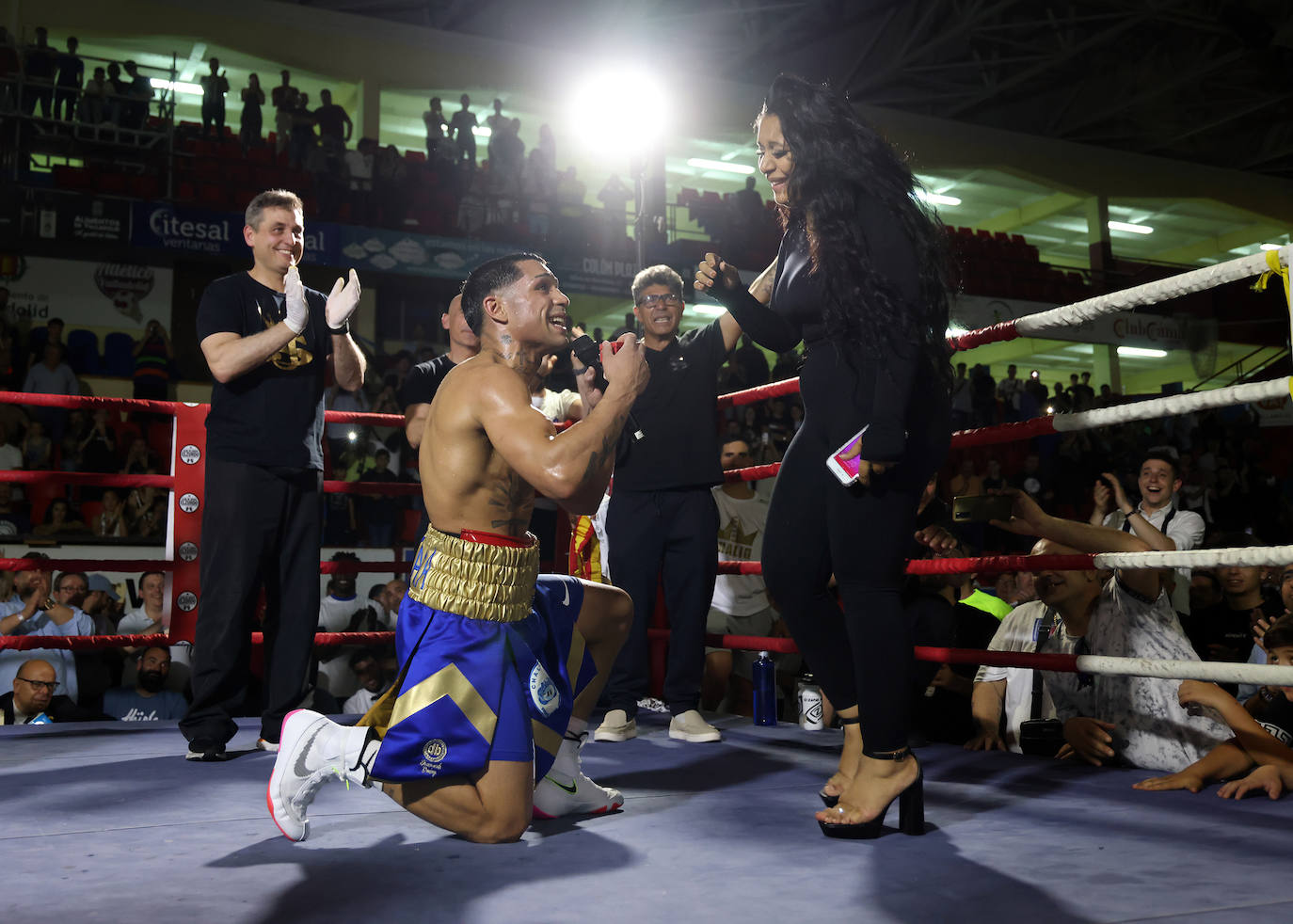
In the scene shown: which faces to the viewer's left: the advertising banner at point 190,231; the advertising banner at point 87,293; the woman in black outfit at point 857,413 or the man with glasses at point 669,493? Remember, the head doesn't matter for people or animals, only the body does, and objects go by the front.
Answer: the woman in black outfit

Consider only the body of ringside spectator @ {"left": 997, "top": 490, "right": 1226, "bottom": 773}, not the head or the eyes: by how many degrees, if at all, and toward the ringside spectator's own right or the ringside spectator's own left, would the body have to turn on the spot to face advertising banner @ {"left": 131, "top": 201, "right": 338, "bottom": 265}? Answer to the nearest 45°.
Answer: approximately 90° to the ringside spectator's own right

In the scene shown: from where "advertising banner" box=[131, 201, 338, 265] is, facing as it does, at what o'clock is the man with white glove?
The man with white glove is roughly at 12 o'clock from the advertising banner.

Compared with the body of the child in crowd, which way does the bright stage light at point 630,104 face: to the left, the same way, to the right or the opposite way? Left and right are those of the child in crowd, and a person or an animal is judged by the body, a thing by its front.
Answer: to the left

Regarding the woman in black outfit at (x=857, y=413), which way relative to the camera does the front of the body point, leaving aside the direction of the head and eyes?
to the viewer's left

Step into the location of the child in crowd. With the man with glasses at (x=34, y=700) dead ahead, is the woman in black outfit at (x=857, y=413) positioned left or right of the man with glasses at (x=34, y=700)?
left

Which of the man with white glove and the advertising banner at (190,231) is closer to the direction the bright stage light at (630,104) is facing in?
the man with white glove

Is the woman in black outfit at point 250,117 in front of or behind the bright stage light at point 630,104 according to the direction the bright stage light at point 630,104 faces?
behind
